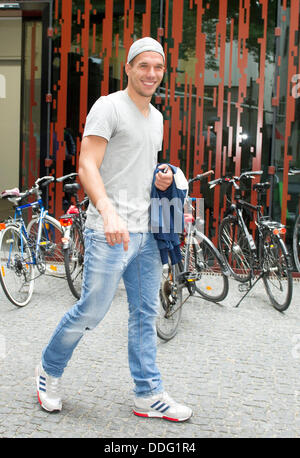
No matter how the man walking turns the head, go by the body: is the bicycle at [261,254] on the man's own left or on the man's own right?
on the man's own left

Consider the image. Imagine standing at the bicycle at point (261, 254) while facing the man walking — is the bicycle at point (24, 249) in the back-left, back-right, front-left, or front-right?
front-right

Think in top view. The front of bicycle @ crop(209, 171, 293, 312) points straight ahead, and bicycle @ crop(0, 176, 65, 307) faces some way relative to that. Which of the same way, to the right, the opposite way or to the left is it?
to the right
